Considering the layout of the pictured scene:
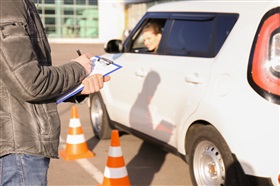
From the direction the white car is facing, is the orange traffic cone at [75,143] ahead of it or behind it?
ahead

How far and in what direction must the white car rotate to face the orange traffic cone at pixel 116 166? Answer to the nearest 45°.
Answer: approximately 45° to its left

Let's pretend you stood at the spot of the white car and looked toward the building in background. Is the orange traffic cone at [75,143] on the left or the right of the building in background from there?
left

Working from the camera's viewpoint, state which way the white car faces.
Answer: facing away from the viewer and to the left of the viewer

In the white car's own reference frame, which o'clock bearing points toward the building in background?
The building in background is roughly at 1 o'clock from the white car.
